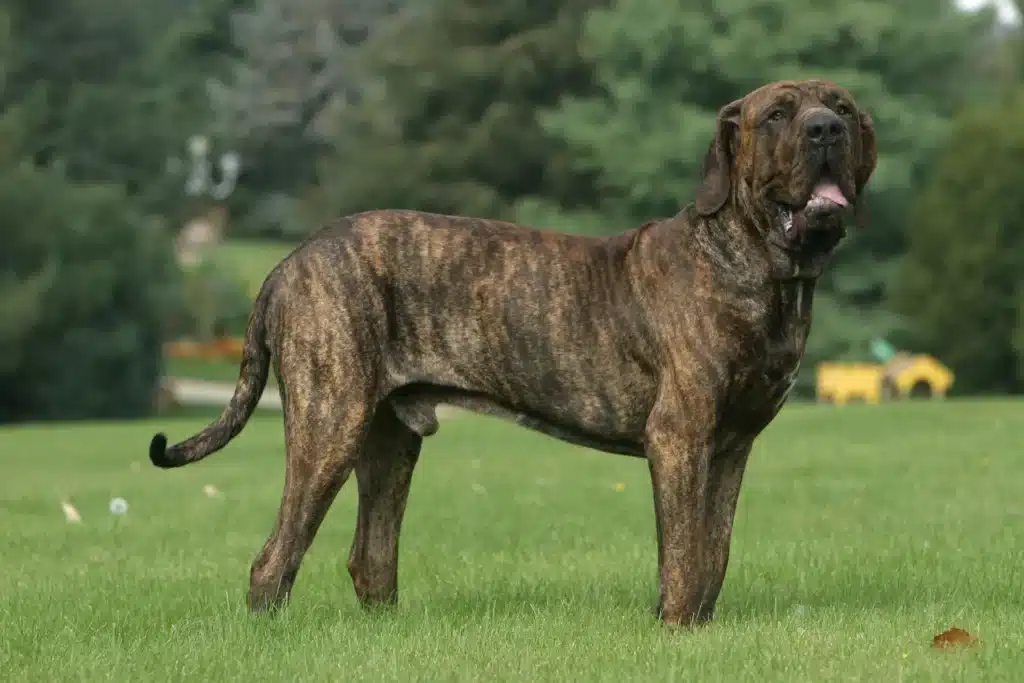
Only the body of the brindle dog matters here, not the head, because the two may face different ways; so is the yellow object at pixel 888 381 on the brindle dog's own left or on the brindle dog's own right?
on the brindle dog's own left

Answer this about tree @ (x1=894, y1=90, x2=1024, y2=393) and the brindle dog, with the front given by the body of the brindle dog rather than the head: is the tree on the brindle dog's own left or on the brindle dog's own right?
on the brindle dog's own left

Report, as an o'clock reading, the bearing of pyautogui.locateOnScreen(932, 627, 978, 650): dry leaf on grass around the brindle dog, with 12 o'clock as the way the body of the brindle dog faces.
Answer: The dry leaf on grass is roughly at 1 o'clock from the brindle dog.

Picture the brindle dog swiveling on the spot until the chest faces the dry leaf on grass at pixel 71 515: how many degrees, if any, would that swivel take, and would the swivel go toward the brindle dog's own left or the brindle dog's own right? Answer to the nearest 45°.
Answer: approximately 135° to the brindle dog's own left

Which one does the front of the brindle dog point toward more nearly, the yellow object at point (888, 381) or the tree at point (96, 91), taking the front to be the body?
the yellow object

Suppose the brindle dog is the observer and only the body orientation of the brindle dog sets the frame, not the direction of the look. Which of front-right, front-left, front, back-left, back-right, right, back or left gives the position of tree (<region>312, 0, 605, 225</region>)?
left

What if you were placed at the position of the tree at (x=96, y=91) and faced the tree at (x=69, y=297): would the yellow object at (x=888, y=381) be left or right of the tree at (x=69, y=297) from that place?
left

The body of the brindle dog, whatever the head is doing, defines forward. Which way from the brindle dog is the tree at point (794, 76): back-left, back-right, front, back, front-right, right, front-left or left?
left

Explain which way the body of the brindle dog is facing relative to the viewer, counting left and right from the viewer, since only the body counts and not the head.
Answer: facing to the right of the viewer

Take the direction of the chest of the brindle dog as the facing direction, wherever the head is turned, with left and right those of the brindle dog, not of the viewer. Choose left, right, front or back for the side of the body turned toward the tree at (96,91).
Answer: left

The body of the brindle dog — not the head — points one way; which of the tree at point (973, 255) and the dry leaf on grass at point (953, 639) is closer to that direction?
the dry leaf on grass

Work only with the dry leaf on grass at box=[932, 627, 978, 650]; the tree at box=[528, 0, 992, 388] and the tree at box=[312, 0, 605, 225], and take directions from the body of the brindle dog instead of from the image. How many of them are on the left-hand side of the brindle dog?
2
